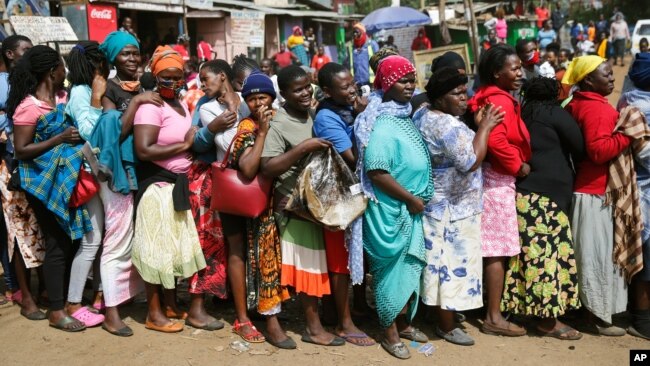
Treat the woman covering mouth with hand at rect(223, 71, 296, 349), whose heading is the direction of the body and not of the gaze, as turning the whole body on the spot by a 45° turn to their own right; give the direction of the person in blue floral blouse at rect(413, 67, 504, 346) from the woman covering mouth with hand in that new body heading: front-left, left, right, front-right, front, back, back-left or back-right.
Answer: left

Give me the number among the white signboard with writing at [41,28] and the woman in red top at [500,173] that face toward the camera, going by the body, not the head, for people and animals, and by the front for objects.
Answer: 1

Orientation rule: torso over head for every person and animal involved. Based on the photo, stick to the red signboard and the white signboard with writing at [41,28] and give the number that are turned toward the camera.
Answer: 2
